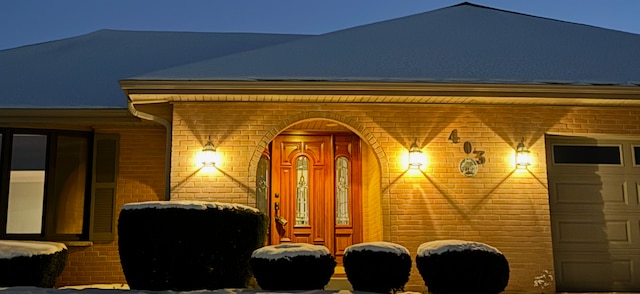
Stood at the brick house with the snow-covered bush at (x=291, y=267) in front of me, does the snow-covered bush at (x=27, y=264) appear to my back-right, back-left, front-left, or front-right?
front-right

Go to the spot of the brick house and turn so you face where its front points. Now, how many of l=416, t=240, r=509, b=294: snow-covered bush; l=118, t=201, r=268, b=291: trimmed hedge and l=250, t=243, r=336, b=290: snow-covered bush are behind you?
0

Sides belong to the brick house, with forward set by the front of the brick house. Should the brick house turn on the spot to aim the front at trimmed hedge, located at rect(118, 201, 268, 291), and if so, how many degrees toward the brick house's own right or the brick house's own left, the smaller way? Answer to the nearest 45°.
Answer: approximately 45° to the brick house's own right

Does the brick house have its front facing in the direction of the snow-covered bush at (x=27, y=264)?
no

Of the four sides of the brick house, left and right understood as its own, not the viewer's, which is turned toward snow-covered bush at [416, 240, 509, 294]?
front

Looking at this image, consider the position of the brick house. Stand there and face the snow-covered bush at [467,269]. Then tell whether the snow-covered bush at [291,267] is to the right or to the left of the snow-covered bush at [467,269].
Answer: right

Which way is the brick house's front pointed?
toward the camera
